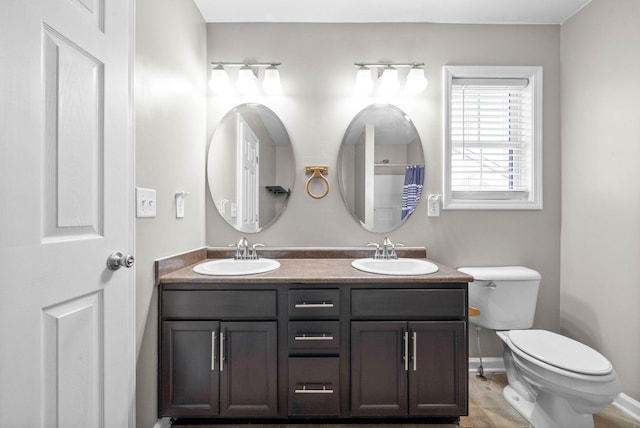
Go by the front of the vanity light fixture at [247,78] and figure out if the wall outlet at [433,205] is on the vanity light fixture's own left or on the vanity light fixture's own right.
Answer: on the vanity light fixture's own left

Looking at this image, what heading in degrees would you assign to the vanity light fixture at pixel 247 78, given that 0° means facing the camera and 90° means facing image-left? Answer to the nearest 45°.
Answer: approximately 0°

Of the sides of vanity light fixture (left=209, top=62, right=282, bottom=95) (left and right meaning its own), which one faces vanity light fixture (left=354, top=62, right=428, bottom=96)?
left

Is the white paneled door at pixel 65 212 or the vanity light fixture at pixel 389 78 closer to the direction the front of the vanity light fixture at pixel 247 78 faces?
the white paneled door

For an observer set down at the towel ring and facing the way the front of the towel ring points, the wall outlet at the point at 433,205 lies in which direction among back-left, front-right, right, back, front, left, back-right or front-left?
left

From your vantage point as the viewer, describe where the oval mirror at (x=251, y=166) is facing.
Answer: facing the viewer

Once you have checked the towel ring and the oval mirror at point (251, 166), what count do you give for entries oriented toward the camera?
2

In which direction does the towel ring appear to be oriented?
toward the camera

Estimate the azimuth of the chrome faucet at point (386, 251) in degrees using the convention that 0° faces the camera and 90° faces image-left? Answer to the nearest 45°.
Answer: approximately 0°

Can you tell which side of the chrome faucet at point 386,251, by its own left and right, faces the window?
left

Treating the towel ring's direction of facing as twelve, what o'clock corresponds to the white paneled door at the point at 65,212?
The white paneled door is roughly at 1 o'clock from the towel ring.

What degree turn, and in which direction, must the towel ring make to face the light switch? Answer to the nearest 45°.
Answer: approximately 45° to its right

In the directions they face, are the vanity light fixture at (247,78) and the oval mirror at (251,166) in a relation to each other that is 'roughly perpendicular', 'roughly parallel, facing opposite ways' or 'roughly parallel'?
roughly parallel
